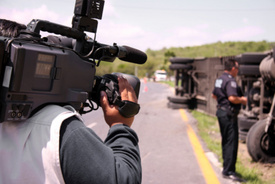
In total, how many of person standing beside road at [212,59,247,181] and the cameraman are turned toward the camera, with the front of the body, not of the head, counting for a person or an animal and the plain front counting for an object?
0

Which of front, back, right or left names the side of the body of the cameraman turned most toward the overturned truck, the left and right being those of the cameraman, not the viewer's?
front

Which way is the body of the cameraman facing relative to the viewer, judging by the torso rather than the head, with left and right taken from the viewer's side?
facing away from the viewer and to the right of the viewer

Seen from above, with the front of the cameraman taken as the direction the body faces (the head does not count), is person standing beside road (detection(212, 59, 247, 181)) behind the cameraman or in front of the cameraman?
in front
